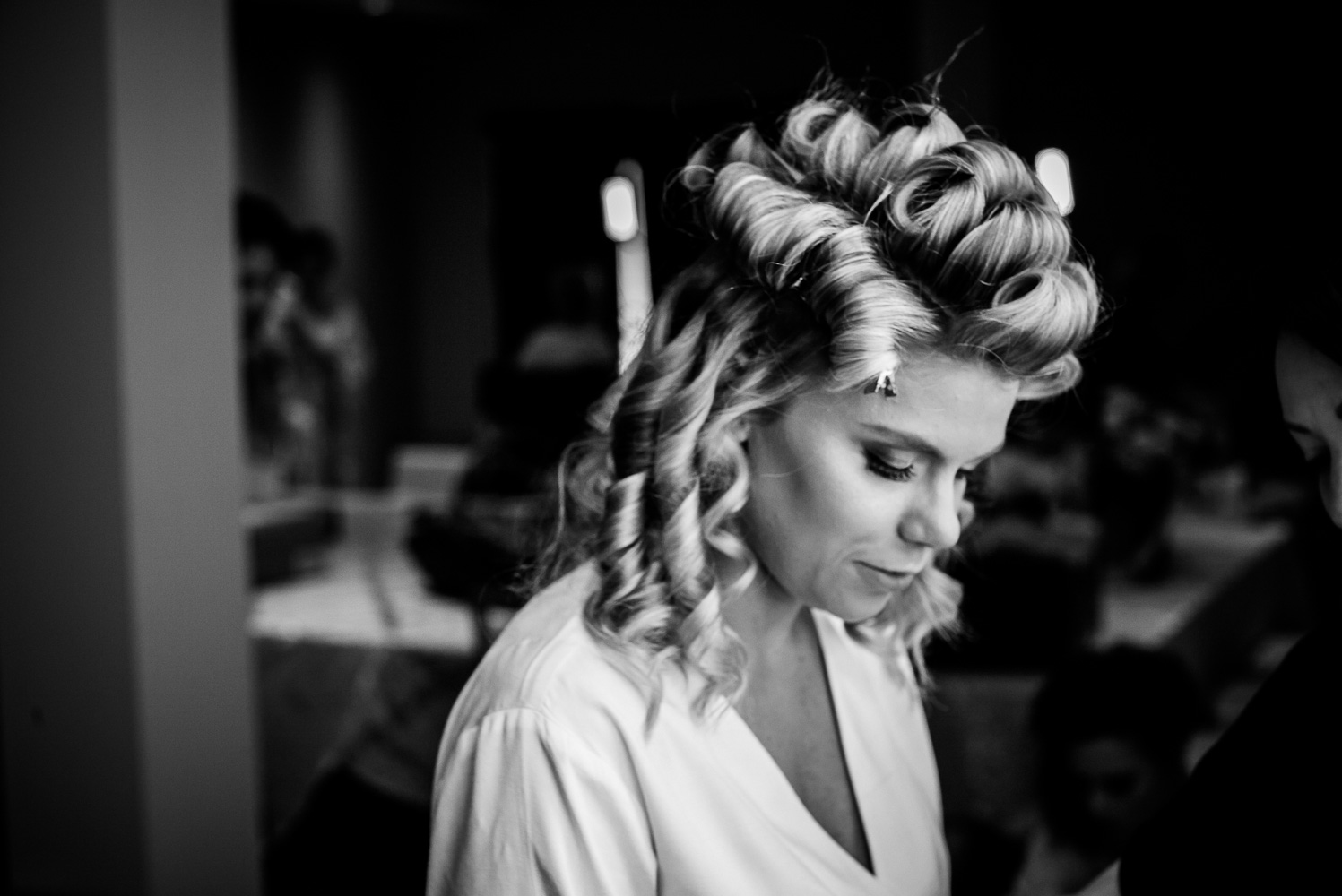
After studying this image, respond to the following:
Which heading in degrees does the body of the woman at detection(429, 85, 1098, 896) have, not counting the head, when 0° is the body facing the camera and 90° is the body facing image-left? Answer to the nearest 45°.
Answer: approximately 315°

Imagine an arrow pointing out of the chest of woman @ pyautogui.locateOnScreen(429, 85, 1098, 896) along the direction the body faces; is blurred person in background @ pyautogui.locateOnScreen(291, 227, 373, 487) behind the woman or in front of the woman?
behind

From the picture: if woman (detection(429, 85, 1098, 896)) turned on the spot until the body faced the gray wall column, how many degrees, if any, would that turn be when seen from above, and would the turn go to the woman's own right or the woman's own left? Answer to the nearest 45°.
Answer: approximately 180°

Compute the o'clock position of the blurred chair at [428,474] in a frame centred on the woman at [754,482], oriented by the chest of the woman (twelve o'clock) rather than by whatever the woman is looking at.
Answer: The blurred chair is roughly at 7 o'clock from the woman.

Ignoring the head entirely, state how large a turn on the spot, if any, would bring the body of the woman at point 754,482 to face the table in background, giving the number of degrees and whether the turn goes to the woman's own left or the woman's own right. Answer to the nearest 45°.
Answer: approximately 180°

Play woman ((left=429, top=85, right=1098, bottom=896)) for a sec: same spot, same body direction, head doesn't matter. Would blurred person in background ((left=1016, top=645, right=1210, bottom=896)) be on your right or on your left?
on your left

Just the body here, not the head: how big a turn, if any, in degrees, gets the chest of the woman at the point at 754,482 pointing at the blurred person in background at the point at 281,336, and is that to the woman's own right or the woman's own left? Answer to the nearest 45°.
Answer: approximately 180°
